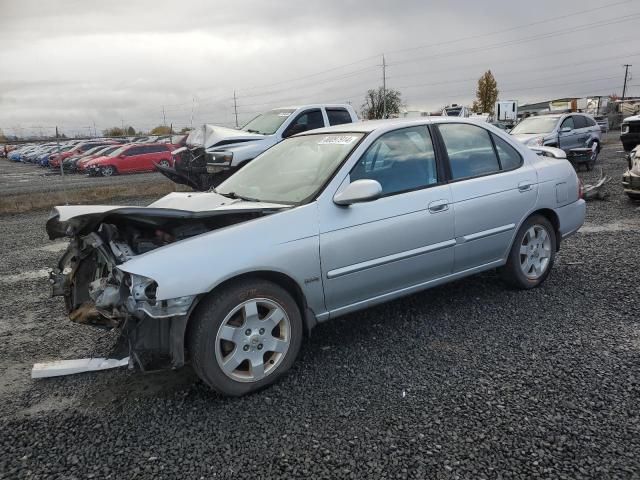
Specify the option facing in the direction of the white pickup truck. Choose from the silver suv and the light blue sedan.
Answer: the silver suv

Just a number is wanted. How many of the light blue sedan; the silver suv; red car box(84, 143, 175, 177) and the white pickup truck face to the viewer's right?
0

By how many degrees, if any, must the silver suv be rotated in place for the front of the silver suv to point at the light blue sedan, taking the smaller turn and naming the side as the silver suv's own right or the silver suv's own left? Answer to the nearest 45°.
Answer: approximately 45° to the silver suv's own left

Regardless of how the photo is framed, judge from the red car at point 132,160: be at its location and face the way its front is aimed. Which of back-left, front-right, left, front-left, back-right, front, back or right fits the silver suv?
left

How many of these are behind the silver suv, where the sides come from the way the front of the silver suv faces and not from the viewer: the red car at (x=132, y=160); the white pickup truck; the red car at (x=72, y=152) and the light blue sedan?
0

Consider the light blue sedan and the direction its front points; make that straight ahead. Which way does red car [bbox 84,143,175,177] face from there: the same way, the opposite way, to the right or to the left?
the same way

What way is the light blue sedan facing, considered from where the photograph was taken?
facing the viewer and to the left of the viewer

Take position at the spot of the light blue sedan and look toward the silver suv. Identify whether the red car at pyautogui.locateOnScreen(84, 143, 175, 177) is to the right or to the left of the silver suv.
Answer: left

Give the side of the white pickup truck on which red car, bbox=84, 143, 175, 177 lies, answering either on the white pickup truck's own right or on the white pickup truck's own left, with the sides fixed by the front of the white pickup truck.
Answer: on the white pickup truck's own right

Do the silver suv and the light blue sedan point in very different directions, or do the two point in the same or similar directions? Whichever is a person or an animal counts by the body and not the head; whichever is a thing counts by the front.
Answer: same or similar directions

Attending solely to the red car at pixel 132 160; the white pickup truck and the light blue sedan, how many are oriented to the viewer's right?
0

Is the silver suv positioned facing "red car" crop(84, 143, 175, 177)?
no

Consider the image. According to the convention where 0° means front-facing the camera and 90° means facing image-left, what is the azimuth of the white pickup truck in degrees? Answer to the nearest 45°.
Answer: approximately 45°

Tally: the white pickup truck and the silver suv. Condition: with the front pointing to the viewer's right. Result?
0

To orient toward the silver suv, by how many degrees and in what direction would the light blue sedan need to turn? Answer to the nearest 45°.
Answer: approximately 180°

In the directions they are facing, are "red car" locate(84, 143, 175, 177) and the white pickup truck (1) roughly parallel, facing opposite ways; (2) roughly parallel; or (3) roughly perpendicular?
roughly parallel
